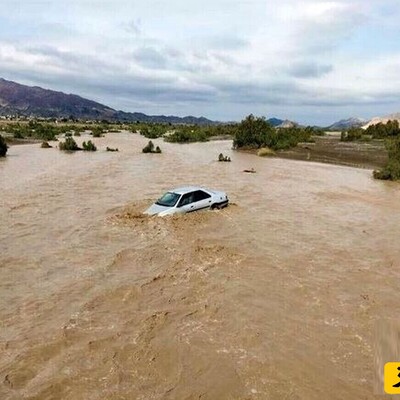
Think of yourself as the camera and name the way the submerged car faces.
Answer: facing the viewer and to the left of the viewer
